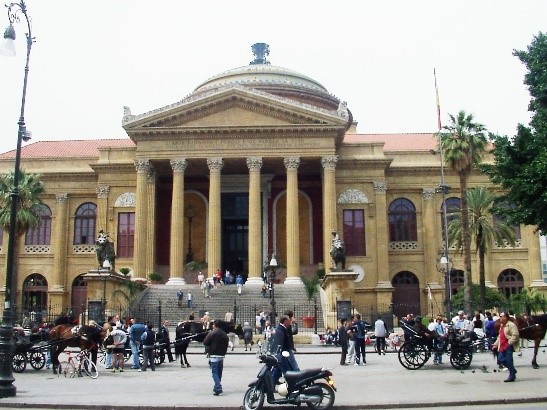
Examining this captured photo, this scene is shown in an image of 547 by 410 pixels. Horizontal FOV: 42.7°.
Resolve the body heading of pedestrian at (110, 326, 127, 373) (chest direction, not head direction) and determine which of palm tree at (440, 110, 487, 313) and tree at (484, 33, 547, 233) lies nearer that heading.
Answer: the palm tree

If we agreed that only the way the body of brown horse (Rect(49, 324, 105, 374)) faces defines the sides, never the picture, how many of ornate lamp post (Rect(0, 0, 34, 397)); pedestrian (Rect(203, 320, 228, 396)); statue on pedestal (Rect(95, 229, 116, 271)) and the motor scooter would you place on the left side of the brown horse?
1

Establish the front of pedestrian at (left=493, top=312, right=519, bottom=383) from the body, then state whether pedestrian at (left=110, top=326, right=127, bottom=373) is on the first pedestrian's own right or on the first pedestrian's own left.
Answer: on the first pedestrian's own right

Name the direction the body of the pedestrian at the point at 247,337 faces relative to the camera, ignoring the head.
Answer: away from the camera

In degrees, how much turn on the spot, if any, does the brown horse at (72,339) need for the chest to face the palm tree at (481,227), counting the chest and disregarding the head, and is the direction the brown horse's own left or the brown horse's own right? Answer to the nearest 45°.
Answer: approximately 45° to the brown horse's own left

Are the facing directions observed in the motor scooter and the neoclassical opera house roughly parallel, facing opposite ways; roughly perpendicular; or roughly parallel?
roughly perpendicular

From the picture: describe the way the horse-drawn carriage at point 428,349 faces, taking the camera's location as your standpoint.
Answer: facing to the right of the viewer

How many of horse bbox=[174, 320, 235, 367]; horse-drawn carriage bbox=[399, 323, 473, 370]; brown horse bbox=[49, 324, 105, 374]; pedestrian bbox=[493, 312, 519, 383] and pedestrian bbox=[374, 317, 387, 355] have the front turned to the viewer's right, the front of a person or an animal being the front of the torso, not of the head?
3

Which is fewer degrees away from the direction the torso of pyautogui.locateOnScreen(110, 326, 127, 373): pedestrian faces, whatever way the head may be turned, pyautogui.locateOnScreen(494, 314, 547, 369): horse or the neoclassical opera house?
the neoclassical opera house

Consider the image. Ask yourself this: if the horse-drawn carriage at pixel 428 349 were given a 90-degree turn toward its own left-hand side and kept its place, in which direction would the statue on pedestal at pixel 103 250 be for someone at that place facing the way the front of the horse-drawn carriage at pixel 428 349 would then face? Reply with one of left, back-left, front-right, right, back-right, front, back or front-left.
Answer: front-left

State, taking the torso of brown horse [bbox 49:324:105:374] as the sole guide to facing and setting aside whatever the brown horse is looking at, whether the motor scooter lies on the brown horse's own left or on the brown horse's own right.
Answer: on the brown horse's own right

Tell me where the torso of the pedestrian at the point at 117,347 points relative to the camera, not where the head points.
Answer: away from the camera

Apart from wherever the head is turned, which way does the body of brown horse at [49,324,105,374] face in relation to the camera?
to the viewer's right

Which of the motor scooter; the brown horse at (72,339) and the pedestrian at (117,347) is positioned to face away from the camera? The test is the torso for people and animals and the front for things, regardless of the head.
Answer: the pedestrian

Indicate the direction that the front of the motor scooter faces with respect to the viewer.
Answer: facing to the left of the viewer

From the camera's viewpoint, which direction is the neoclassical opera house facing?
toward the camera

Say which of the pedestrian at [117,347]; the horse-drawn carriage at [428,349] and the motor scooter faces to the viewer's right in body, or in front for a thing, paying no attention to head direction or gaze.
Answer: the horse-drawn carriage

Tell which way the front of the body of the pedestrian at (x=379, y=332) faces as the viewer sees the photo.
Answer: away from the camera

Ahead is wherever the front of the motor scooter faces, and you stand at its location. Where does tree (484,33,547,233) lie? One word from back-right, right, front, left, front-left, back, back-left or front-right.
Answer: back-right
